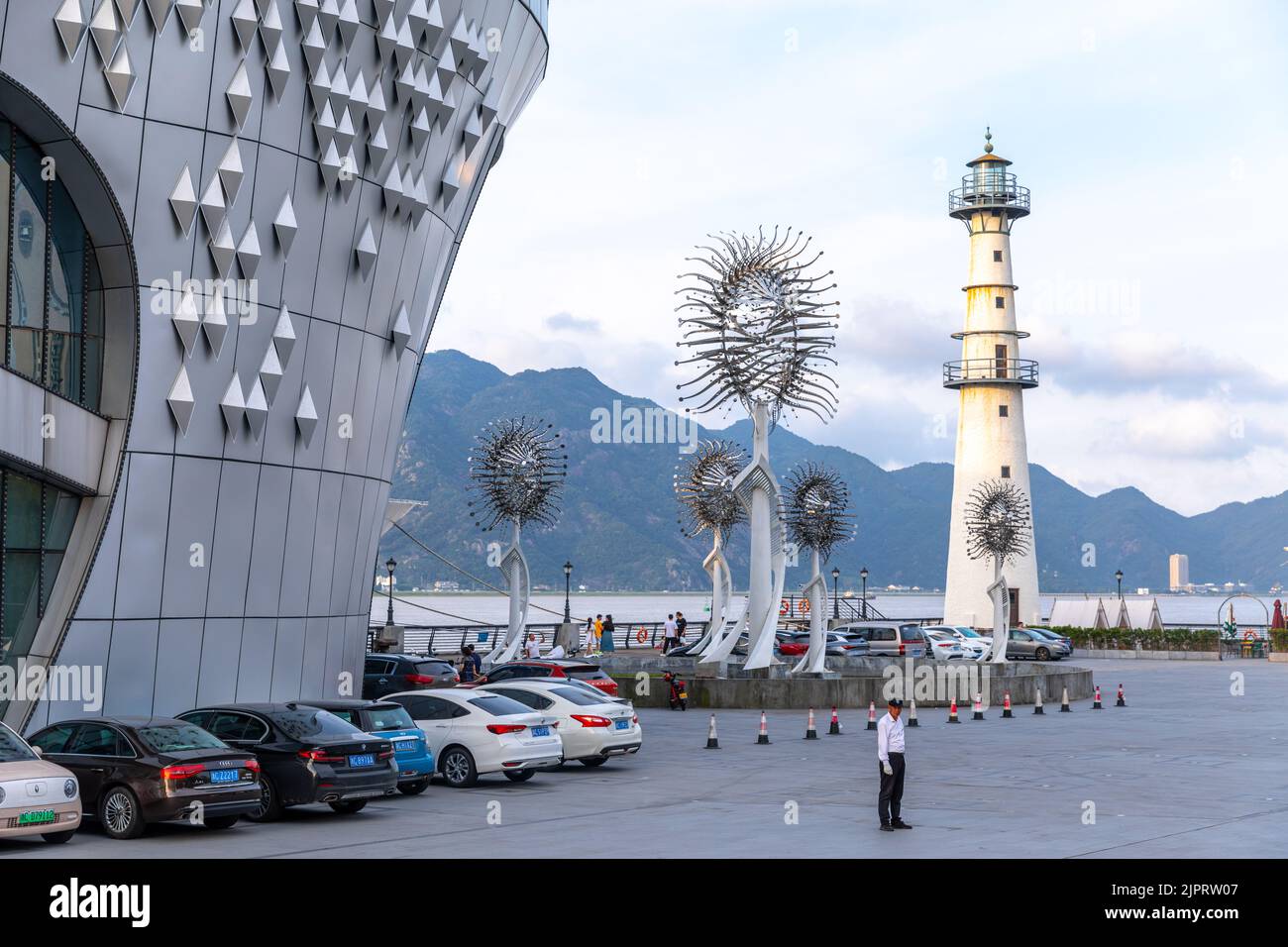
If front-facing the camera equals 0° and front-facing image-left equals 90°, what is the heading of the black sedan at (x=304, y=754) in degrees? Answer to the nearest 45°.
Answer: approximately 135°

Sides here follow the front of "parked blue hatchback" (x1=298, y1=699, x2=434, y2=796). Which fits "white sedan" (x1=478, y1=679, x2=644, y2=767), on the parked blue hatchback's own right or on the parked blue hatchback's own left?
on the parked blue hatchback's own right

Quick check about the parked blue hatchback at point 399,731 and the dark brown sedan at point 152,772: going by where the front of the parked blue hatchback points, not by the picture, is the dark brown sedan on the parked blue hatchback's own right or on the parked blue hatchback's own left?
on the parked blue hatchback's own left

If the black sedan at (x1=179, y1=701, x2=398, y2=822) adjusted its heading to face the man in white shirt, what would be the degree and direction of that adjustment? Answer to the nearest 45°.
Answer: approximately 180°

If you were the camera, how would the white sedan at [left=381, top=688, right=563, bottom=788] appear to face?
facing away from the viewer and to the left of the viewer

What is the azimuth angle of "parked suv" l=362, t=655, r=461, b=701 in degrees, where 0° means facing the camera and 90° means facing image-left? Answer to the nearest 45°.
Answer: approximately 135°

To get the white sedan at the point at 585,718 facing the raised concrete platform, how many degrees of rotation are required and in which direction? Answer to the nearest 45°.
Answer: approximately 90° to its right
